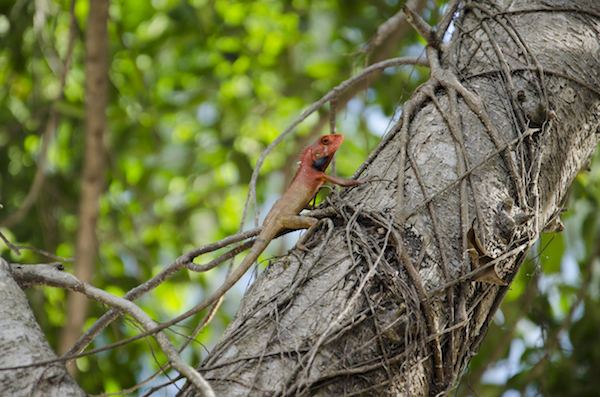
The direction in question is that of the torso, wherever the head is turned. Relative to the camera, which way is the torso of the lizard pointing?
to the viewer's right

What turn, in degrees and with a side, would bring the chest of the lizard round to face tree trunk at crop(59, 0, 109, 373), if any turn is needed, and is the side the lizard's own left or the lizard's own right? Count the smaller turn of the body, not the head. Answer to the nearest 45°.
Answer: approximately 135° to the lizard's own left
